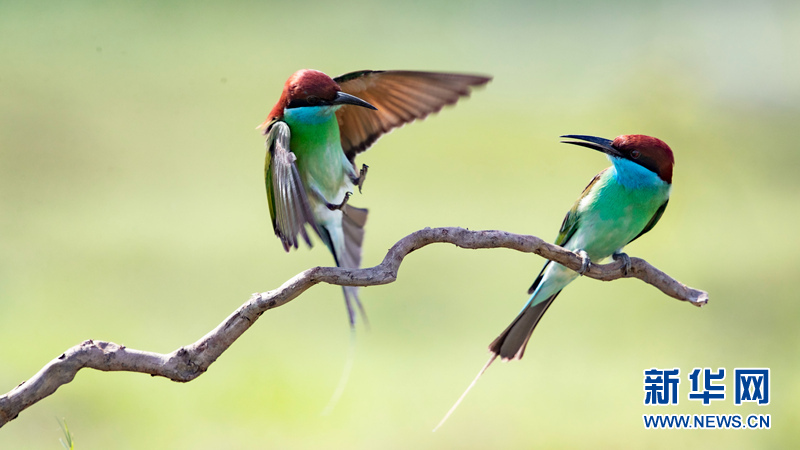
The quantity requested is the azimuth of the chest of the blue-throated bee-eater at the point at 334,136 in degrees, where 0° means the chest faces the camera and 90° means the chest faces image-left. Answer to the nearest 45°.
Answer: approximately 315°
